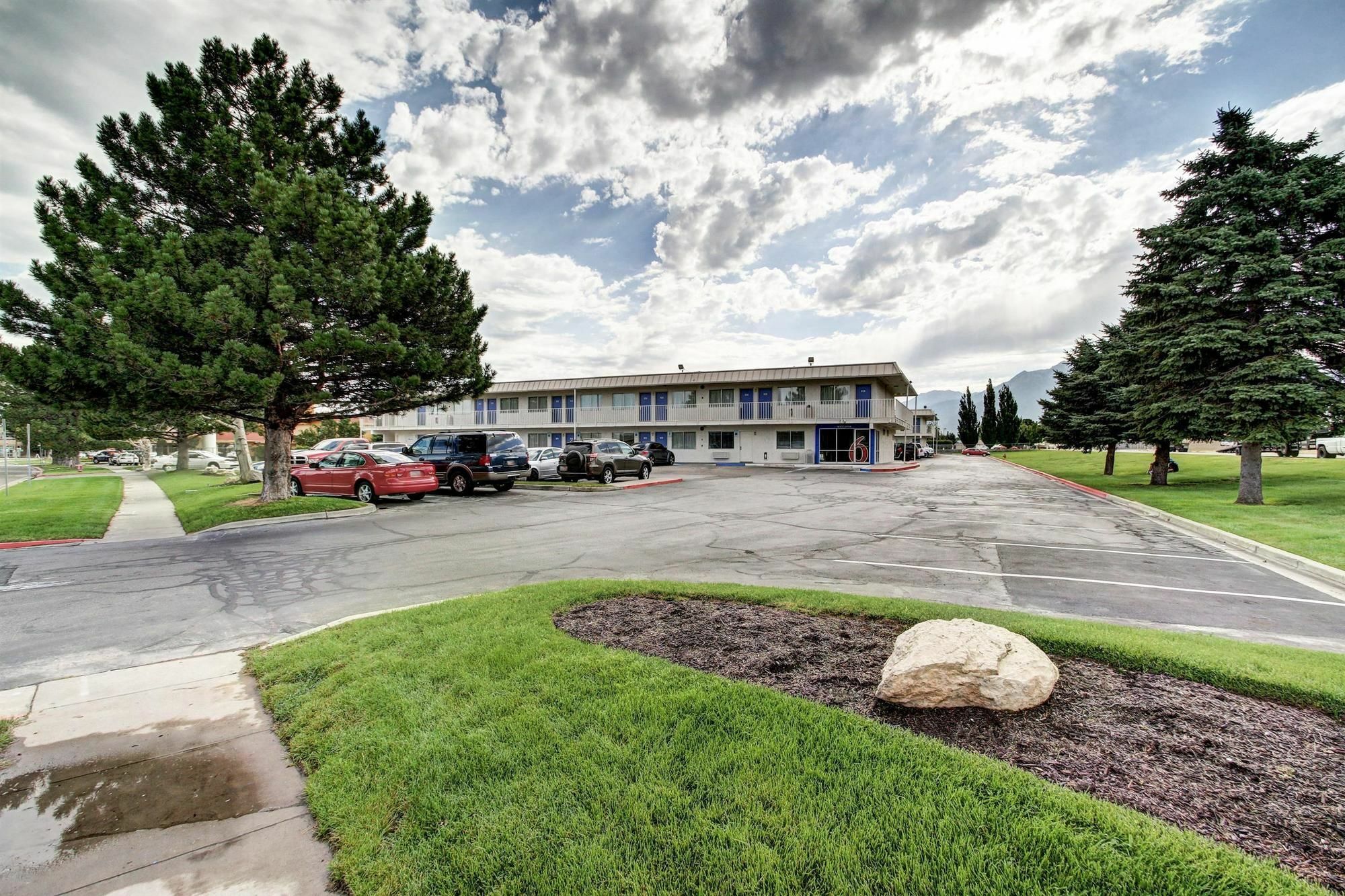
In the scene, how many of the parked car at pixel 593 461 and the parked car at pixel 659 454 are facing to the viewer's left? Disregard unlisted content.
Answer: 0

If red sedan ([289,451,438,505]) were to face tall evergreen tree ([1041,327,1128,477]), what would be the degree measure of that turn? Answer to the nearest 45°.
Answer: approximately 135° to its right

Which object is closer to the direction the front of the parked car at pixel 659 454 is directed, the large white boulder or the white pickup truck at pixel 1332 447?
the white pickup truck

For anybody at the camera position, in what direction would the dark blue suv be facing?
facing away from the viewer and to the left of the viewer

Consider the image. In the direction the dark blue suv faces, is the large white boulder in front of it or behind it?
behind

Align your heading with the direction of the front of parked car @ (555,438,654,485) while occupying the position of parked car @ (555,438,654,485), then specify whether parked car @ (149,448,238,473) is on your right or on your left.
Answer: on your left

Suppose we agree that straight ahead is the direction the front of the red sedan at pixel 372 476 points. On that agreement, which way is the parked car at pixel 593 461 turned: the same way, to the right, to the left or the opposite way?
to the right

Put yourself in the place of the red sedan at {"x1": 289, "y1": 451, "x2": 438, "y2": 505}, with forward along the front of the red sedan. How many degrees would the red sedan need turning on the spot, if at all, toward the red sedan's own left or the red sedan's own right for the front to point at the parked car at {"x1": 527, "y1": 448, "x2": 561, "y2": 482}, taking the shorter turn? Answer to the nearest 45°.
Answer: approximately 90° to the red sedan's own right

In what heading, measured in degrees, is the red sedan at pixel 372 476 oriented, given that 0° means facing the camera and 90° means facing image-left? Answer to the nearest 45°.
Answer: approximately 135°

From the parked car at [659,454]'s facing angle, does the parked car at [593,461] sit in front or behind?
behind

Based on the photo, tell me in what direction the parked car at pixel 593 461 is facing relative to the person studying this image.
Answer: facing away from the viewer and to the right of the viewer

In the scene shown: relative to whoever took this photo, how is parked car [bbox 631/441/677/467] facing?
facing away from the viewer and to the right of the viewer

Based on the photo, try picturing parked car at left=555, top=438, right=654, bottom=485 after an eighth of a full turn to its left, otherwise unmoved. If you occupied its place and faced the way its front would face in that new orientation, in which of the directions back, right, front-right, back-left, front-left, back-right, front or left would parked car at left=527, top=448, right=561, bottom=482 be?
front-left
